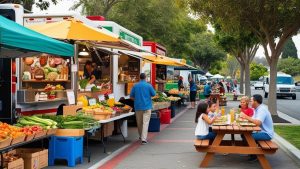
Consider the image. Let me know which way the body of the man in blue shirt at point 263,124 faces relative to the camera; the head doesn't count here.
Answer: to the viewer's left

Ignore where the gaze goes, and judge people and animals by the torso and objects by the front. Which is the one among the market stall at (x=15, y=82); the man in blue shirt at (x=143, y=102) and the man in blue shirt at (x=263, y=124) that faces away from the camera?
the man in blue shirt at (x=143, y=102)

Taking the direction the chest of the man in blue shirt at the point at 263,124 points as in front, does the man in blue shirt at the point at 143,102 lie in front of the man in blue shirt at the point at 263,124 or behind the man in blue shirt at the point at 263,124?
in front

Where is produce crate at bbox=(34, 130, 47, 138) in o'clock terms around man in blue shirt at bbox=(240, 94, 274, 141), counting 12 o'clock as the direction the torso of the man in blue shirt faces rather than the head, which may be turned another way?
The produce crate is roughly at 11 o'clock from the man in blue shirt.

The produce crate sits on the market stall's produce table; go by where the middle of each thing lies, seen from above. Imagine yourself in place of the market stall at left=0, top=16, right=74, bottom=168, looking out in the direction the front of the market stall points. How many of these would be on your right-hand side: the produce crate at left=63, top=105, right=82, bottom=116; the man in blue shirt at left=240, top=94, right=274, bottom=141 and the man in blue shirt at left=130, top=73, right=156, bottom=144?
0

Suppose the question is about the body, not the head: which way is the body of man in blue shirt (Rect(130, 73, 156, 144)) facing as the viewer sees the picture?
away from the camera

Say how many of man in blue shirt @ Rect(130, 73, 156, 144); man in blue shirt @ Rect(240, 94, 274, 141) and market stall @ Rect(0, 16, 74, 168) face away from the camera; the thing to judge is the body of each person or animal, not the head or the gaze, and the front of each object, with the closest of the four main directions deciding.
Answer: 1

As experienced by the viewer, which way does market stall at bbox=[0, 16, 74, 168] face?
facing the viewer and to the right of the viewer

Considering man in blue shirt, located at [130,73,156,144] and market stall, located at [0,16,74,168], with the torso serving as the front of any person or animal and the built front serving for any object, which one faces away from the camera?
the man in blue shirt

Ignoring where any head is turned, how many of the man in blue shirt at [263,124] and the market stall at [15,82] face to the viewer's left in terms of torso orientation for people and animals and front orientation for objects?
1

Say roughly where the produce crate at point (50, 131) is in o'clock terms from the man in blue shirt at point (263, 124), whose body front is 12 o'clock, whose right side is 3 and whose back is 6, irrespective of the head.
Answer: The produce crate is roughly at 11 o'clock from the man in blue shirt.
